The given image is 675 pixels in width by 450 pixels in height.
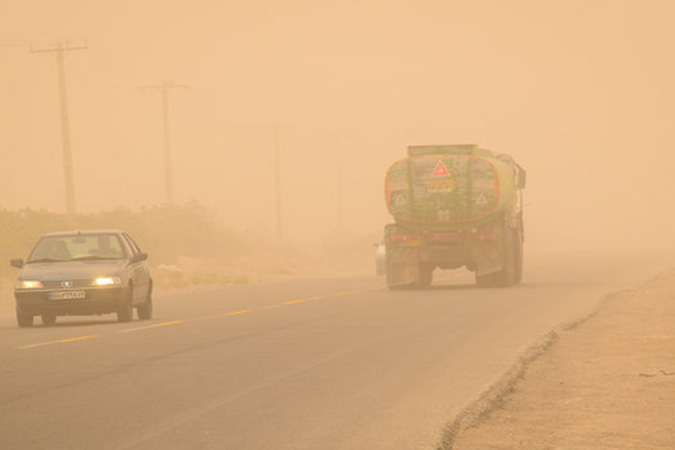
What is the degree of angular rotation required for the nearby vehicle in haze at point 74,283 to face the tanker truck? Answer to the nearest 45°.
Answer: approximately 135° to its left

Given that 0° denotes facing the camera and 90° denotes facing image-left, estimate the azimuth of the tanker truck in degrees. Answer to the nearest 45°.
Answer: approximately 180°

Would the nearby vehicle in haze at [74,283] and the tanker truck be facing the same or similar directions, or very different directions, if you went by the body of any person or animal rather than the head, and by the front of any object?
very different directions

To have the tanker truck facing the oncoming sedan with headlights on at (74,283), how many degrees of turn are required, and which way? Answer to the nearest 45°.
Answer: approximately 135° to its left

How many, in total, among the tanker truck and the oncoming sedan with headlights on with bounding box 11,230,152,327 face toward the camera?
1

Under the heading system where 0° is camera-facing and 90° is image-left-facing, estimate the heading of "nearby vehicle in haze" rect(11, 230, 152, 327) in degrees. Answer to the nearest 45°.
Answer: approximately 0°
